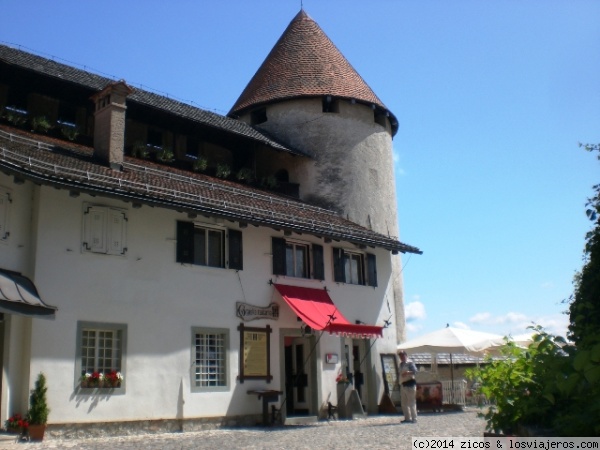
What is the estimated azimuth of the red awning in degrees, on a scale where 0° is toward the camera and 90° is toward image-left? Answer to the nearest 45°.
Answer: approximately 315°

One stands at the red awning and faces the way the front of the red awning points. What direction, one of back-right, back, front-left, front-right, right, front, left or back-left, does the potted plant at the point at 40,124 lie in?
back-right

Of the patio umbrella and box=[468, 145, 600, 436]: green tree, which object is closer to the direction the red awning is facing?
the green tree

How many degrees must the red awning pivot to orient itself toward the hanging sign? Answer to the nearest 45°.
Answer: approximately 90° to its right

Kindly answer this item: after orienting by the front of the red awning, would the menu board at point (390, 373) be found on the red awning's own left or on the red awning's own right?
on the red awning's own left

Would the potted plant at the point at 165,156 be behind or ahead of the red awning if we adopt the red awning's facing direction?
behind

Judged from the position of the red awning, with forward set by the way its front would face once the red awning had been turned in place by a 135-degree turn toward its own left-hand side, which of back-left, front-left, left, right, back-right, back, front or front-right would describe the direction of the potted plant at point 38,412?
back-left

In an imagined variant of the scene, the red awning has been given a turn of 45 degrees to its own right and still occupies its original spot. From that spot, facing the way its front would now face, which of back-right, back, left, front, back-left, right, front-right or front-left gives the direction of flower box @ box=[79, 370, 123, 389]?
front-right

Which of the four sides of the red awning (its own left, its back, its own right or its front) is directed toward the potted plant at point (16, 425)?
right
